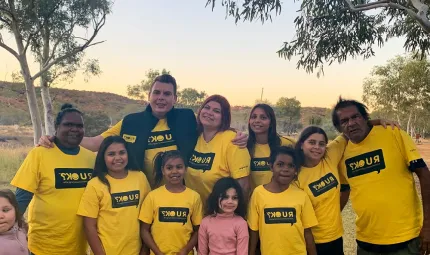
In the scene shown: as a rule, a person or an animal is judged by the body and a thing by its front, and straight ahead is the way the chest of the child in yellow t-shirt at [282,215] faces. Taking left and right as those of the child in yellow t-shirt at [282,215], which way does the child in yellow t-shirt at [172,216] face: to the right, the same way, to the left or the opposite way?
the same way

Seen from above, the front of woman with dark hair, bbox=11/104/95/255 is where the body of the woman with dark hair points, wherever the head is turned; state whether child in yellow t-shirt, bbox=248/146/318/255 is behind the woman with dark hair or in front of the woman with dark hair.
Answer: in front

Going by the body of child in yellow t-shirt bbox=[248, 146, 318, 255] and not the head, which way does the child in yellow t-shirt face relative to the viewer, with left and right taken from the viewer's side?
facing the viewer

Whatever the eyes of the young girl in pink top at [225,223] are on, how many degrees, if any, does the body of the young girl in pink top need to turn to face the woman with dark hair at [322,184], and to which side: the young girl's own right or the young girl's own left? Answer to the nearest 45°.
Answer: approximately 90° to the young girl's own left

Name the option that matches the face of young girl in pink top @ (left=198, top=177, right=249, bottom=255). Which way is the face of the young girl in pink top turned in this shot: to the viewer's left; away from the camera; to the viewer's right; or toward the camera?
toward the camera

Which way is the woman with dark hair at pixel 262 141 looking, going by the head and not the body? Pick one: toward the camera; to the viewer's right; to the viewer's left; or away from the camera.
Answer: toward the camera

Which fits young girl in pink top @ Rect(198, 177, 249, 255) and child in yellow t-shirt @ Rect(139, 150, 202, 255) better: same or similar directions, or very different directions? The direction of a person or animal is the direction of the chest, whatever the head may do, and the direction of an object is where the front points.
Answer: same or similar directions

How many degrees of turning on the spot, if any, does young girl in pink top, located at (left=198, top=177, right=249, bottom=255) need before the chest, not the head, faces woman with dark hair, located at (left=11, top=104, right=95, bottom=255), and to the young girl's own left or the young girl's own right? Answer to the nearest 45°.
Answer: approximately 90° to the young girl's own right

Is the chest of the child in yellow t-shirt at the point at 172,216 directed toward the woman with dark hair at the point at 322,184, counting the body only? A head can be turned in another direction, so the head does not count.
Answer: no

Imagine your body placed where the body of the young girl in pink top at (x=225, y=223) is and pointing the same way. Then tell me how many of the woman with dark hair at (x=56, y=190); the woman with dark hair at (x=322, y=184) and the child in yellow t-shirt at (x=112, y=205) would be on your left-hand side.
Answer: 1

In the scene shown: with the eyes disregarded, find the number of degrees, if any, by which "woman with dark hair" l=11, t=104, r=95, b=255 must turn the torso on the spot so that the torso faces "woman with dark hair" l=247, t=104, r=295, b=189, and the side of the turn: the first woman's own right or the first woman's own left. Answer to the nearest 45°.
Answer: approximately 45° to the first woman's own left

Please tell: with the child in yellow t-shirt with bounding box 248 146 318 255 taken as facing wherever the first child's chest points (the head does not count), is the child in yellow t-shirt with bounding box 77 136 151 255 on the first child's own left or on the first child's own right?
on the first child's own right

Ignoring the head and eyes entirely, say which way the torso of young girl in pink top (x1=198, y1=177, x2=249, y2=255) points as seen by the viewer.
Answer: toward the camera

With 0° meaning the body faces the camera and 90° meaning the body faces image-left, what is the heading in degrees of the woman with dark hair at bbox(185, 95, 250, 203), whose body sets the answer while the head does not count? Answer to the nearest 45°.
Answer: approximately 45°
